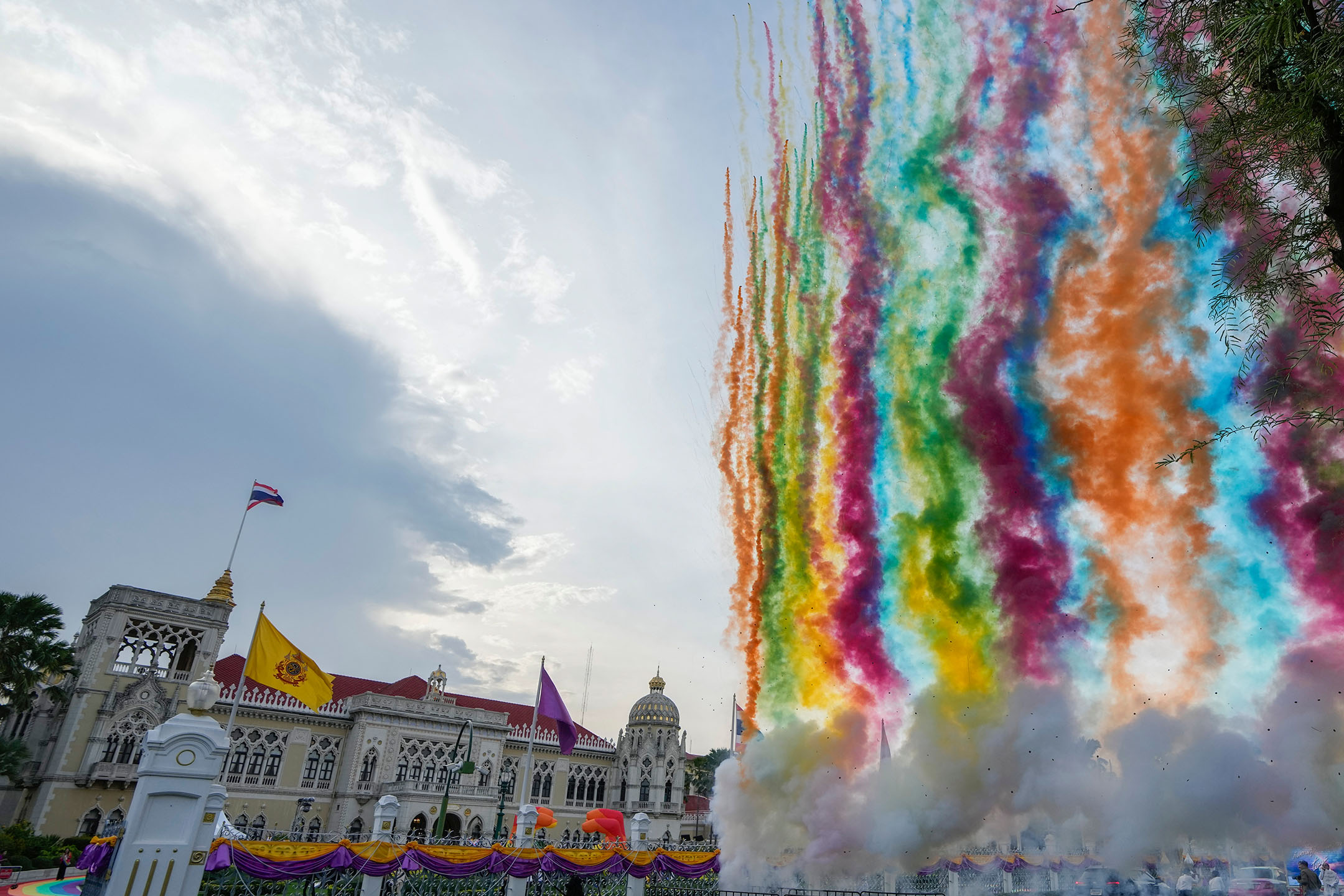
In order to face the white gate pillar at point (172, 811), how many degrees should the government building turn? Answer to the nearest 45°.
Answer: approximately 45° to its right

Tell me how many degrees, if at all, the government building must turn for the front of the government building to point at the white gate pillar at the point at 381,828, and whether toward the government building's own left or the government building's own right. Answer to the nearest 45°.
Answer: approximately 45° to the government building's own right

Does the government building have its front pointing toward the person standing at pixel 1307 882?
yes

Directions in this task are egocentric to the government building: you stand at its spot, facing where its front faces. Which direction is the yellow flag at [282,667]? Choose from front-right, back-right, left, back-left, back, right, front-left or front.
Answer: front-right

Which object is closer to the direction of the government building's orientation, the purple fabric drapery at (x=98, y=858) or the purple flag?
the purple flag

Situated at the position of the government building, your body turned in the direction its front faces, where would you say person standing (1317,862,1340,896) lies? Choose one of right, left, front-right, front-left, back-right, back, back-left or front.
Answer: front

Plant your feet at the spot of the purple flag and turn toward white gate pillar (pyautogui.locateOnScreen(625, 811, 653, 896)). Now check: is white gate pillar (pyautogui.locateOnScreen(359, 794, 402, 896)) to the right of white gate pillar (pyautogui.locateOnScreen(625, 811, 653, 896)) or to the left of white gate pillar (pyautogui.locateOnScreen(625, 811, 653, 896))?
right

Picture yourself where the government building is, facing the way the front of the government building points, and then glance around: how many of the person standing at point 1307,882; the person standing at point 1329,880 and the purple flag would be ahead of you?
3

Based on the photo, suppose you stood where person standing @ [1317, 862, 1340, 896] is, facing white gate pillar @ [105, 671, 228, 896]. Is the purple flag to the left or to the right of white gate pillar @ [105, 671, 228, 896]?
right

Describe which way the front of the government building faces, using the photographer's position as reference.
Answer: facing the viewer and to the right of the viewer

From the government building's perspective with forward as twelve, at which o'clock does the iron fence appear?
The iron fence is roughly at 1 o'clock from the government building.

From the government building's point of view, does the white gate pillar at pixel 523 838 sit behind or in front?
in front

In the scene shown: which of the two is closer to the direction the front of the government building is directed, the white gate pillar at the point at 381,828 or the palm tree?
the white gate pillar
